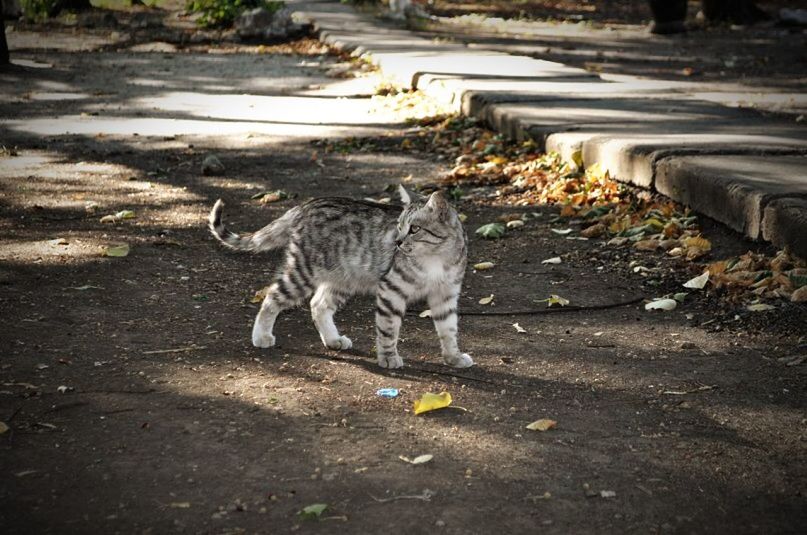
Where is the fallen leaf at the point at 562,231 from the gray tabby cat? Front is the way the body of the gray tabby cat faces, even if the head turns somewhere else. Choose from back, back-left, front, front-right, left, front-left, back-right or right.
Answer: left

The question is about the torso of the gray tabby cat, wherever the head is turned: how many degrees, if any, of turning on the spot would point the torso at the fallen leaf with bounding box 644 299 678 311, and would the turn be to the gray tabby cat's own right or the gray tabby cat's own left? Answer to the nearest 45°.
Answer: approximately 45° to the gray tabby cat's own left

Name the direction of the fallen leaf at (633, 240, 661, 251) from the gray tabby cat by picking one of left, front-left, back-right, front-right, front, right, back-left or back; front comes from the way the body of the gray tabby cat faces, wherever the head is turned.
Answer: left

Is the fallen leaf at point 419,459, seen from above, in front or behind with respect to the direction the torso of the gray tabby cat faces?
in front

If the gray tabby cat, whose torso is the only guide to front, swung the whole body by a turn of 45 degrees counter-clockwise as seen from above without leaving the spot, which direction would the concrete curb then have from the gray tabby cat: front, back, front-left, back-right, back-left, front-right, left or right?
front-left

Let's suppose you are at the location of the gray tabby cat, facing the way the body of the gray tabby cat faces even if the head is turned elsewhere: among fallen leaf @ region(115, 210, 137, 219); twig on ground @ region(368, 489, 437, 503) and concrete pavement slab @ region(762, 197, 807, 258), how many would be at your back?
1

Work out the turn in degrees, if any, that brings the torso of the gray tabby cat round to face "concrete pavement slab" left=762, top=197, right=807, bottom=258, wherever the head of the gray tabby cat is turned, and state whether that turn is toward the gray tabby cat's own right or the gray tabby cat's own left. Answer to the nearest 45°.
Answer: approximately 45° to the gray tabby cat's own left

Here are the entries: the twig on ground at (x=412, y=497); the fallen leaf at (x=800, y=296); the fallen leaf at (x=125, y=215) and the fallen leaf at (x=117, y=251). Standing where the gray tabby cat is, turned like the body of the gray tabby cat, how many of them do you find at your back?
2

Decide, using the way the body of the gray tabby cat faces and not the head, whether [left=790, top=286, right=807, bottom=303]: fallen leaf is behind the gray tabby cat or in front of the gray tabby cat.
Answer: in front

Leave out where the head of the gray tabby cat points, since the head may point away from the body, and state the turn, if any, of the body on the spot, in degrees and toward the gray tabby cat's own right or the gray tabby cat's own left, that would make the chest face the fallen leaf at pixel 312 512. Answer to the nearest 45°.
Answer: approximately 45° to the gray tabby cat's own right

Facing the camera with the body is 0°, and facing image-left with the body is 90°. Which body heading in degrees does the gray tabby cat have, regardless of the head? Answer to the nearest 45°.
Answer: approximately 315°

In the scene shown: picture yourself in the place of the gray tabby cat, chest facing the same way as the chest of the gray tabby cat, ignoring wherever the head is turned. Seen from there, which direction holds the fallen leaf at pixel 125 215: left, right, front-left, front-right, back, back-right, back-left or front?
back

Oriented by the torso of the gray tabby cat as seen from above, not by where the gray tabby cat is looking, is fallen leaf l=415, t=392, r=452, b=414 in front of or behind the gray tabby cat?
in front

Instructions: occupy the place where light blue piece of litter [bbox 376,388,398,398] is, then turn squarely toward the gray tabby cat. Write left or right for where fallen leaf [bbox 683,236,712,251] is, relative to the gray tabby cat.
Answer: right
